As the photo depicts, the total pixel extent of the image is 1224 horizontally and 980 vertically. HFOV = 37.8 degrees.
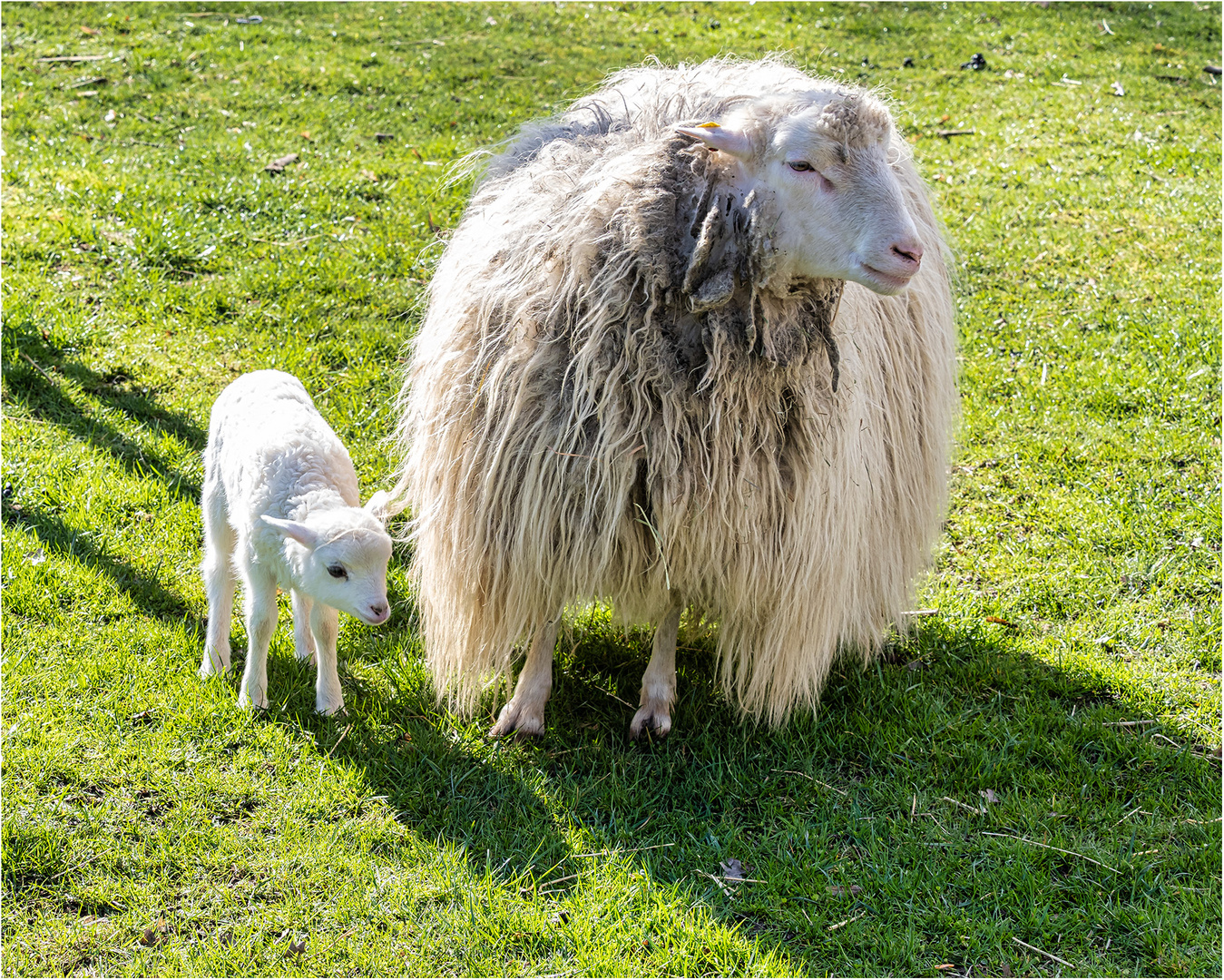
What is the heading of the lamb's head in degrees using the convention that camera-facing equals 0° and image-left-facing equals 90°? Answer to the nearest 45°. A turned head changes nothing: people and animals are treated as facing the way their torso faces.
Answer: approximately 315°

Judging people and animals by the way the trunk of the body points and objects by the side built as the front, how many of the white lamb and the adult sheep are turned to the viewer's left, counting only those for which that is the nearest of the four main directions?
0

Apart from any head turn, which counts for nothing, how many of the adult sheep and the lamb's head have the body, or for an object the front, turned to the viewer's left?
0

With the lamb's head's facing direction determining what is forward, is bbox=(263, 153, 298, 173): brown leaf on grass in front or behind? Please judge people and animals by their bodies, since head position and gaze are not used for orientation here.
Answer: behind

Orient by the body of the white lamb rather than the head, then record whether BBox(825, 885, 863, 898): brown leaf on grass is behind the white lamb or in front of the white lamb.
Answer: in front

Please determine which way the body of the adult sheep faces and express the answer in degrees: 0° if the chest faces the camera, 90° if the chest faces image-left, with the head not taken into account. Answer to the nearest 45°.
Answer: approximately 0°

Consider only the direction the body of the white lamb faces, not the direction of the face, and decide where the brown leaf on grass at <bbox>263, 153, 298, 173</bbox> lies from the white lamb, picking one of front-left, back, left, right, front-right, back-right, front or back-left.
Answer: back-left

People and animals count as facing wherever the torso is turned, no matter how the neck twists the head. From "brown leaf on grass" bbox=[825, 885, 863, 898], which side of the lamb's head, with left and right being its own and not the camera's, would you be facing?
front

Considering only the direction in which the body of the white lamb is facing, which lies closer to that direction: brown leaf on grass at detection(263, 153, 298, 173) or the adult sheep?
the adult sheep

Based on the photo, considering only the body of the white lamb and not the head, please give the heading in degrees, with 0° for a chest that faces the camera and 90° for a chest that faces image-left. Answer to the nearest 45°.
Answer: approximately 315°

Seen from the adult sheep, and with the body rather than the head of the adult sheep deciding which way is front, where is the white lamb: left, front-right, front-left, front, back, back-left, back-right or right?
right
